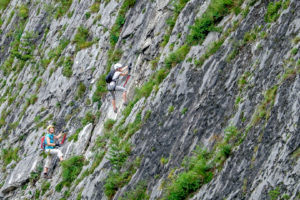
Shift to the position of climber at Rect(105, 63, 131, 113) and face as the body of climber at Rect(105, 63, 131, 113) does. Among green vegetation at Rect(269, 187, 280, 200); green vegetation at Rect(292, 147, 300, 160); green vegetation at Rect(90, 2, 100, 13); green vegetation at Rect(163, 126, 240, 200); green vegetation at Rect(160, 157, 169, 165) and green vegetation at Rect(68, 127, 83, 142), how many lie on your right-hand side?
4

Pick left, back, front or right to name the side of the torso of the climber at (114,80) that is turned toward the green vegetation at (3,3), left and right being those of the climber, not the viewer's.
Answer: left

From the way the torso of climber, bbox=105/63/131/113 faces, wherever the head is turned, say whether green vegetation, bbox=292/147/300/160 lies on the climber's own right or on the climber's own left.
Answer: on the climber's own right

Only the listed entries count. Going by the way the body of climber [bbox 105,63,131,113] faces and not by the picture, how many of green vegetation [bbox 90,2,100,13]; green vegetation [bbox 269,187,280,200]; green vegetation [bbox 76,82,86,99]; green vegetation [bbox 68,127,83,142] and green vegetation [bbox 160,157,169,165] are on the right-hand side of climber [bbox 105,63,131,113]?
2

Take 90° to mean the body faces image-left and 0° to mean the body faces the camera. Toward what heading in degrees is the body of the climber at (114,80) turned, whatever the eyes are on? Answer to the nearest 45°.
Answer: approximately 270°

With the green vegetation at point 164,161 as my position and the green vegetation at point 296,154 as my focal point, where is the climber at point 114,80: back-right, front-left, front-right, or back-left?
back-left

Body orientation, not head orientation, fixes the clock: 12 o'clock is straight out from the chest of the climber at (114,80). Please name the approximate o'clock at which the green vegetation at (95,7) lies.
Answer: The green vegetation is roughly at 9 o'clock from the climber.

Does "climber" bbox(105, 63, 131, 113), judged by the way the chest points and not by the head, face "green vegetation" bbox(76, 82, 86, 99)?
no

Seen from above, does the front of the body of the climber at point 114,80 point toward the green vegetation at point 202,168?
no

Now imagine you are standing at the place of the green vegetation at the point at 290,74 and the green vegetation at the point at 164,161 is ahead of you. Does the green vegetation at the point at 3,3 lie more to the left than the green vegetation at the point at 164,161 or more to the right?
right

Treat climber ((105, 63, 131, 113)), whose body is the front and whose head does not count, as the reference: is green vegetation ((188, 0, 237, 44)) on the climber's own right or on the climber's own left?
on the climber's own right

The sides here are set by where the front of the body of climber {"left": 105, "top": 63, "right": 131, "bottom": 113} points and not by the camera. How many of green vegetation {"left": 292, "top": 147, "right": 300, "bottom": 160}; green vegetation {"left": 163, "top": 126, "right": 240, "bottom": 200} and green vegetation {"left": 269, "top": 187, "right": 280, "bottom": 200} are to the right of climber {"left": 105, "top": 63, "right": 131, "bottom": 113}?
3

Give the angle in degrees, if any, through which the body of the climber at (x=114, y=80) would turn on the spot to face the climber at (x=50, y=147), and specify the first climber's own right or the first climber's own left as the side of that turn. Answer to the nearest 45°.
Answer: approximately 135° to the first climber's own left

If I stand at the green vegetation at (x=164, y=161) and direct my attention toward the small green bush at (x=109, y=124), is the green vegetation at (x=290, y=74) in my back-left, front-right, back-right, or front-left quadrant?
back-right

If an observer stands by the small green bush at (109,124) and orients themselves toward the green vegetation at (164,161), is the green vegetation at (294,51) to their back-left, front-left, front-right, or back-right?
front-left
